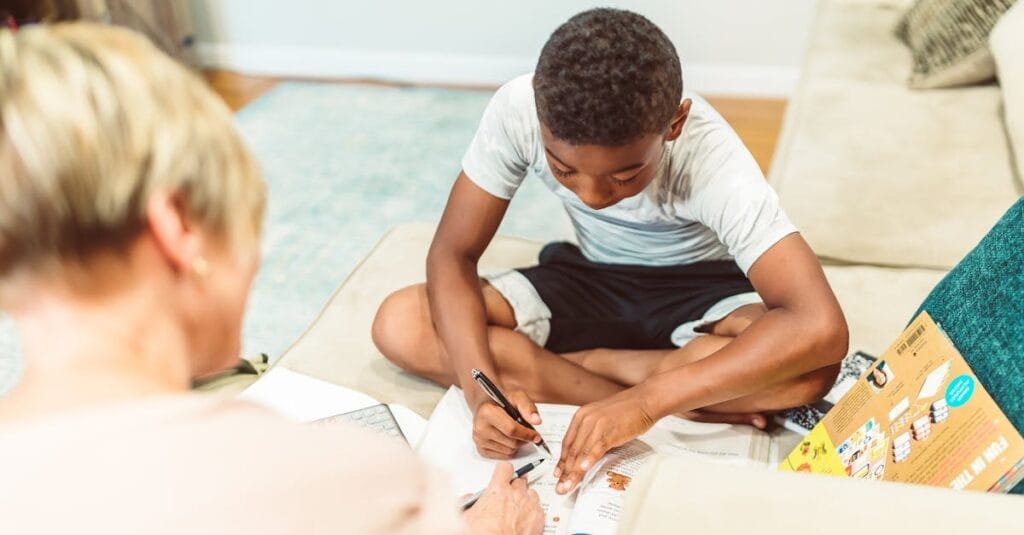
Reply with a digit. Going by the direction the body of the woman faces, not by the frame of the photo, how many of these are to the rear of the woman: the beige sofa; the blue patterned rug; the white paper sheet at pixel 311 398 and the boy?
0

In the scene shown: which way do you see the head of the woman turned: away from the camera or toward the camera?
away from the camera

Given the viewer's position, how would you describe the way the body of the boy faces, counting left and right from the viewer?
facing the viewer and to the left of the viewer

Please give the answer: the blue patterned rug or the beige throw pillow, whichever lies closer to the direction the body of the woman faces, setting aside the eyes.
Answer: the beige throw pillow

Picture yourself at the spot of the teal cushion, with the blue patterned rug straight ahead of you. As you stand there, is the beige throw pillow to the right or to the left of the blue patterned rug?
right

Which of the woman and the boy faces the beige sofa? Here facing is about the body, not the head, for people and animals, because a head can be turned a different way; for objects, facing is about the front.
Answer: the woman

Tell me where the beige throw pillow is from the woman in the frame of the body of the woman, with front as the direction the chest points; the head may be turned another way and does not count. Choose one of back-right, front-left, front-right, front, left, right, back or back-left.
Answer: front

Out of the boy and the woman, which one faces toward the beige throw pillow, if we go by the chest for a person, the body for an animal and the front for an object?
the woman

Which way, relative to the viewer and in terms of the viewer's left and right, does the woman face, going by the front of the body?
facing away from the viewer and to the right of the viewer

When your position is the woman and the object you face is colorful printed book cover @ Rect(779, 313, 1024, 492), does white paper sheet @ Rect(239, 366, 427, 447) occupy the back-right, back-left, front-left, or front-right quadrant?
front-left

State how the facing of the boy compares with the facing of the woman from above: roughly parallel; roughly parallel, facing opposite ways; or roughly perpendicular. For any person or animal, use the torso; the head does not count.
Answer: roughly parallel, facing opposite ways

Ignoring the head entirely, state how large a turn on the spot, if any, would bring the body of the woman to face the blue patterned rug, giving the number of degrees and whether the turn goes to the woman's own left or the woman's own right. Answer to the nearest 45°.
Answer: approximately 45° to the woman's own left
